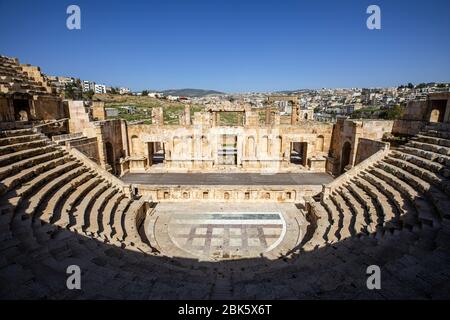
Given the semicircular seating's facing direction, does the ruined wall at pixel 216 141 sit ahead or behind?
ahead

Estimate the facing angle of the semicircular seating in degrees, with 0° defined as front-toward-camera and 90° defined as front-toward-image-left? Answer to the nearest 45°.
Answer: approximately 180°
